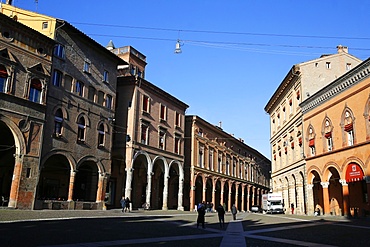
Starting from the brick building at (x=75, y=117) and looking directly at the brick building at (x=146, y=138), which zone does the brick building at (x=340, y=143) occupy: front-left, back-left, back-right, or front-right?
front-right

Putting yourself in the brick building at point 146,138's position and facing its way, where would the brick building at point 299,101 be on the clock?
the brick building at point 299,101 is roughly at 11 o'clock from the brick building at point 146,138.

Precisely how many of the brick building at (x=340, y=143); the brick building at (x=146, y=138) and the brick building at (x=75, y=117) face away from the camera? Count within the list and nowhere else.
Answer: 0

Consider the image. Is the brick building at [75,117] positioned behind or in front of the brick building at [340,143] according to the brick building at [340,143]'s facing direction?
in front

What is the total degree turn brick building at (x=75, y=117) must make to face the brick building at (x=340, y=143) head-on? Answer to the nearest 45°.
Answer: approximately 45° to its left

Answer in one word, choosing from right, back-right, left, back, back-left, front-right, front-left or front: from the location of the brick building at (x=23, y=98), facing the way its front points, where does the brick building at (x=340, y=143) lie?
front-left

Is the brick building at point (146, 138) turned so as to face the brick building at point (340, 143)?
yes

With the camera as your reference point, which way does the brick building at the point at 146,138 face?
facing the viewer and to the right of the viewer

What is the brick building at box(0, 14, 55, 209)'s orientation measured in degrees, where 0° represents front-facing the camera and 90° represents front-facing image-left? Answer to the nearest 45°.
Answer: approximately 315°

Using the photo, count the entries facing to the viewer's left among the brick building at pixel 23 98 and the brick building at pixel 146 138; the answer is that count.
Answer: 0

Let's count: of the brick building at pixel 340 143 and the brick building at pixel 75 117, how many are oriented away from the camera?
0

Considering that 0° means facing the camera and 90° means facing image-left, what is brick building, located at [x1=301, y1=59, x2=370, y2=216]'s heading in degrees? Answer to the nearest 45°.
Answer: approximately 45°

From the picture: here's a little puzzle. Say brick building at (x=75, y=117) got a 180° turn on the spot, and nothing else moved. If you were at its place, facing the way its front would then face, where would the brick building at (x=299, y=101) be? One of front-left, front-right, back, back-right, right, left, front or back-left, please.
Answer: back-right

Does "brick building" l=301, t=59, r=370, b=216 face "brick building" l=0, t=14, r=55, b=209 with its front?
yes
